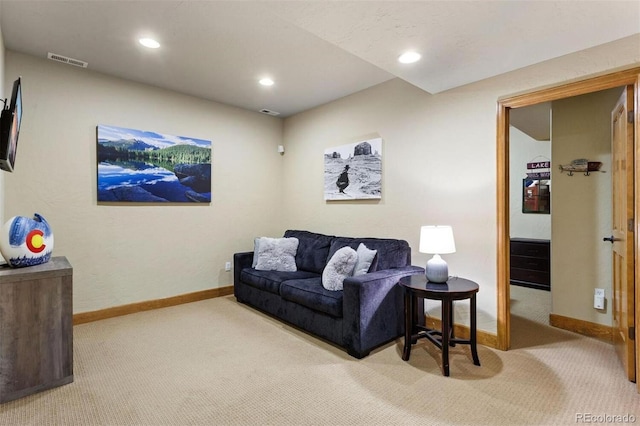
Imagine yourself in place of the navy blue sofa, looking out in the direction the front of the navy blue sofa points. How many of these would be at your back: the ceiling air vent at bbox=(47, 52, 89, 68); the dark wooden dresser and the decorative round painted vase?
1

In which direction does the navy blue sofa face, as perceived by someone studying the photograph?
facing the viewer and to the left of the viewer

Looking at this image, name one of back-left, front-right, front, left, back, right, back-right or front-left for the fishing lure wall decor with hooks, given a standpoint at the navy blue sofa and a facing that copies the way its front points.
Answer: back-left

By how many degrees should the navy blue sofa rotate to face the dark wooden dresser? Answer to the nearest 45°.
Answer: approximately 180°

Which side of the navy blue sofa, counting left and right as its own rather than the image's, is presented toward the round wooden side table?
left
